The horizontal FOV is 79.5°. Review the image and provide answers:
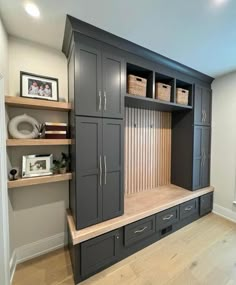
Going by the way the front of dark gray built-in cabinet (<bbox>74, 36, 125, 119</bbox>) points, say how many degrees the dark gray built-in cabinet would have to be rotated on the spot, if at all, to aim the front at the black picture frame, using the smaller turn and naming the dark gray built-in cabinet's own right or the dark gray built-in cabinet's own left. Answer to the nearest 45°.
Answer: approximately 135° to the dark gray built-in cabinet's own right
